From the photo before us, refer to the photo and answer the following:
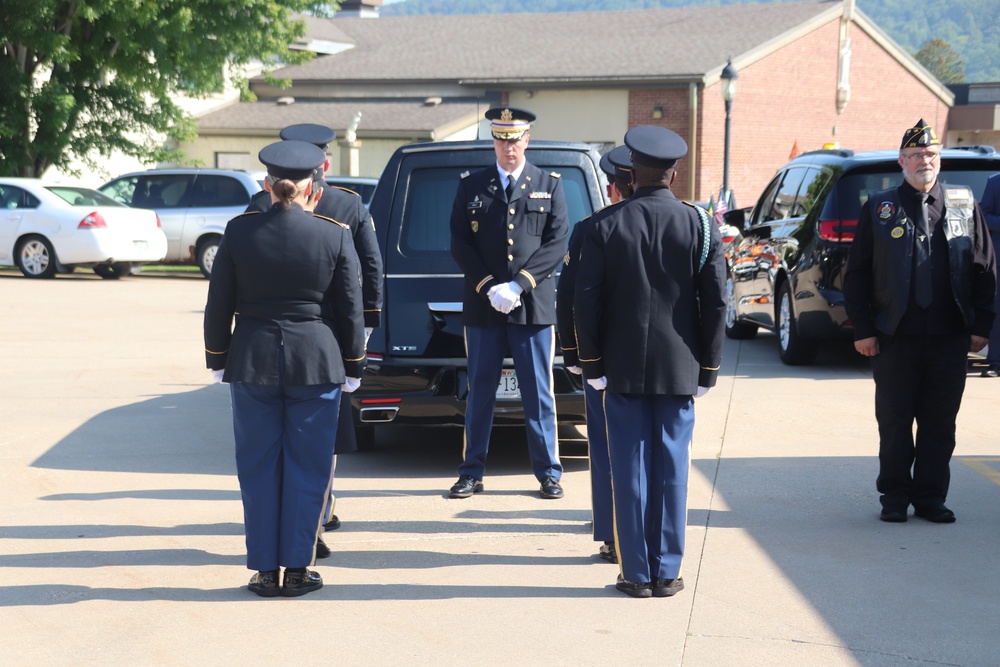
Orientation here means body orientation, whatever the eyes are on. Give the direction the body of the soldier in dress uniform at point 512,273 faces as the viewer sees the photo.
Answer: toward the camera

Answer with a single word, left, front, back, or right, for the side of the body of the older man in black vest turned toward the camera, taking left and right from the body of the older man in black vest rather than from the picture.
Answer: front

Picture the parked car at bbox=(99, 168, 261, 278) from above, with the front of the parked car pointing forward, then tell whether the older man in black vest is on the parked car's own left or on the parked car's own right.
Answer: on the parked car's own left

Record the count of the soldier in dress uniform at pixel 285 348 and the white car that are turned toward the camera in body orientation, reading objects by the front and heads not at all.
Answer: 0

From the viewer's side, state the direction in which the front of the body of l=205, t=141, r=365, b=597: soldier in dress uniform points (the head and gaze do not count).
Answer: away from the camera

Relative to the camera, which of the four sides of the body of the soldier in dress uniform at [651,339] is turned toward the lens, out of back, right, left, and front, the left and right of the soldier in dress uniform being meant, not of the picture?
back

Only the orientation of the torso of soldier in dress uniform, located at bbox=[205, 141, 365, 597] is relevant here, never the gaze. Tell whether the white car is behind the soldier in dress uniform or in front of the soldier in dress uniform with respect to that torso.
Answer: in front

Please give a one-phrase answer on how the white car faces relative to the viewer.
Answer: facing away from the viewer and to the left of the viewer

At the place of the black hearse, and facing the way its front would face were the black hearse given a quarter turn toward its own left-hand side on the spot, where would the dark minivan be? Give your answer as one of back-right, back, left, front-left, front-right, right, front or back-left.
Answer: back-right

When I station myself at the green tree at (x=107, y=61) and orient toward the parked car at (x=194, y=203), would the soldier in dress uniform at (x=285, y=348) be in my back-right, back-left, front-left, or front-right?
front-right

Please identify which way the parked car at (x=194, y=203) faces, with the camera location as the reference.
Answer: facing to the left of the viewer

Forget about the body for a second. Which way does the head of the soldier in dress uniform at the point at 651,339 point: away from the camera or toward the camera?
away from the camera
